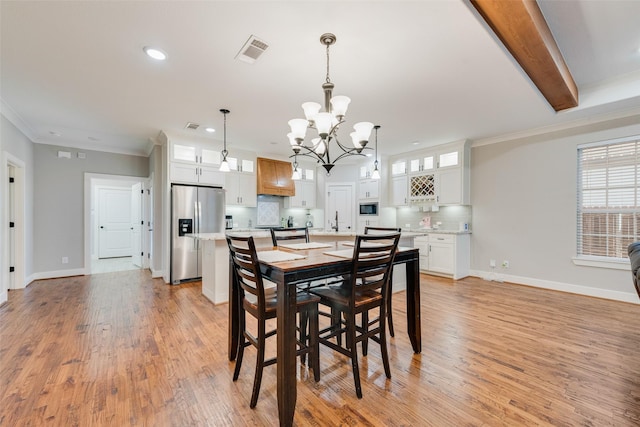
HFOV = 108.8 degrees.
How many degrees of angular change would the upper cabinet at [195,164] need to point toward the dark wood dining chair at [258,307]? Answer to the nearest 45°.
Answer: approximately 45° to its right

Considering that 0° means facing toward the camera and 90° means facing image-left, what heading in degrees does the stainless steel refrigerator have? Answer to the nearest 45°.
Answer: approximately 315°

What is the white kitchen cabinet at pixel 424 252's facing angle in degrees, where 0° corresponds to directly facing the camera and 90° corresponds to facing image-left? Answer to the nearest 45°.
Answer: approximately 45°

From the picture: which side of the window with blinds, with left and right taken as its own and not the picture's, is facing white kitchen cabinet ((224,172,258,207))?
front

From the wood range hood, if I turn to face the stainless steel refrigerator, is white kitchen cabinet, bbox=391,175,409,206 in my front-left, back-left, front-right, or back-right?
back-left

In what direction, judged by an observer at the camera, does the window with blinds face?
facing the viewer and to the left of the viewer

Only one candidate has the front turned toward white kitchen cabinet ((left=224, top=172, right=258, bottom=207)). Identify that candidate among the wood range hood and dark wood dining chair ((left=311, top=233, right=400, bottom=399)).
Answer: the dark wood dining chair

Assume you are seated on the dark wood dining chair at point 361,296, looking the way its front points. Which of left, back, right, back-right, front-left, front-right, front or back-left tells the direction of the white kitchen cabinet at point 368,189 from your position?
front-right

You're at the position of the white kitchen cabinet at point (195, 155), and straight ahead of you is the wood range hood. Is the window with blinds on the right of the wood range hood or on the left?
right

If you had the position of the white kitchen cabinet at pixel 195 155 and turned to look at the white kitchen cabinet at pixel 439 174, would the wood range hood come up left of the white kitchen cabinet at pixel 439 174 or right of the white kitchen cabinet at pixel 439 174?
left

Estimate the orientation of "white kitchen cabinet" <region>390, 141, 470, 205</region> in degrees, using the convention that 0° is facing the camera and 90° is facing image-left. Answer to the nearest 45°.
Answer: approximately 45°

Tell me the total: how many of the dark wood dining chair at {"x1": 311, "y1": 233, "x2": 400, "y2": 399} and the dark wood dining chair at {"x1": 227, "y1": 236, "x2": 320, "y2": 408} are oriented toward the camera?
0

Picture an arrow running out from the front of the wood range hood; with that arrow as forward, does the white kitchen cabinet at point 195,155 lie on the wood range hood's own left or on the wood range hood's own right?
on the wood range hood's own right
